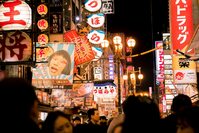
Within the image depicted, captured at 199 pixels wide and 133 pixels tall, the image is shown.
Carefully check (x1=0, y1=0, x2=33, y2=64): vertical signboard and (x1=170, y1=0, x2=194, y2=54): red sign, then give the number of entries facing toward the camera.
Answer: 2

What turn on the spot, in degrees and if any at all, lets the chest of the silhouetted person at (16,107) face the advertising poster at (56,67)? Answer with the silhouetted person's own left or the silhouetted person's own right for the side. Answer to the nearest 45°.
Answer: approximately 45° to the silhouetted person's own left

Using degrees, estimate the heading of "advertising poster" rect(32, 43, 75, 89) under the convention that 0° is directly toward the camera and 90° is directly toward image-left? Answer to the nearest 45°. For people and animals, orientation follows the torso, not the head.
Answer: approximately 0°

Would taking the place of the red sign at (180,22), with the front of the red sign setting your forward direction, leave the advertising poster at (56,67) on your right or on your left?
on your right

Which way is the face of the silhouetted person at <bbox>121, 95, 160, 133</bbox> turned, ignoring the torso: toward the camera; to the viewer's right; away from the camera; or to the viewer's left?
away from the camera

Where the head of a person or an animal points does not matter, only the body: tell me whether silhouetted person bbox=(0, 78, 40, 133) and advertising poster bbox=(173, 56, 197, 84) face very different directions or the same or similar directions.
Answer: very different directions

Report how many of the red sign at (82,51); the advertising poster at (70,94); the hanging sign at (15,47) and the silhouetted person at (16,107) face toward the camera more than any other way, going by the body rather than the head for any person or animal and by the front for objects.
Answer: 3

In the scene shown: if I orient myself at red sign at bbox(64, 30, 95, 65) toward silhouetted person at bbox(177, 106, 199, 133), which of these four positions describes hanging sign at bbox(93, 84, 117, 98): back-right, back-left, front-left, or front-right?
back-left
